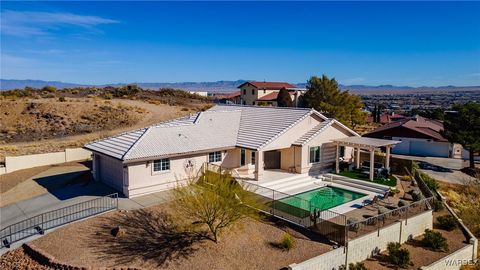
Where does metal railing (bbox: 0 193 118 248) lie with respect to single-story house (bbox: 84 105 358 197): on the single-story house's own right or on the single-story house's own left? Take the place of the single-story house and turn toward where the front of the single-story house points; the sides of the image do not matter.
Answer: on the single-story house's own right

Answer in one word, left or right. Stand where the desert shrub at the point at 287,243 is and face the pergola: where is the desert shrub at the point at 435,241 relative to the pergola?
right

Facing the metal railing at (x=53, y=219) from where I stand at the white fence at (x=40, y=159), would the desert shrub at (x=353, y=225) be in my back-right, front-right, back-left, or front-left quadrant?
front-left

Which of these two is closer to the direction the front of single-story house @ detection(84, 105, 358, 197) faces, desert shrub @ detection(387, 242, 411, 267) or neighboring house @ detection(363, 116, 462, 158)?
the desert shrub

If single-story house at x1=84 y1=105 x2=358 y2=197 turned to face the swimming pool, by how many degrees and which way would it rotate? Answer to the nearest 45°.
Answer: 0° — it already faces it

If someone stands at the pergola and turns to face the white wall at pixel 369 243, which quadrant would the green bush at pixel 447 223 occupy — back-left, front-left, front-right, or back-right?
front-left

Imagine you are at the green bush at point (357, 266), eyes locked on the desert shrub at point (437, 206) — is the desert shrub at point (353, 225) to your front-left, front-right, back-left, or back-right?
front-left
